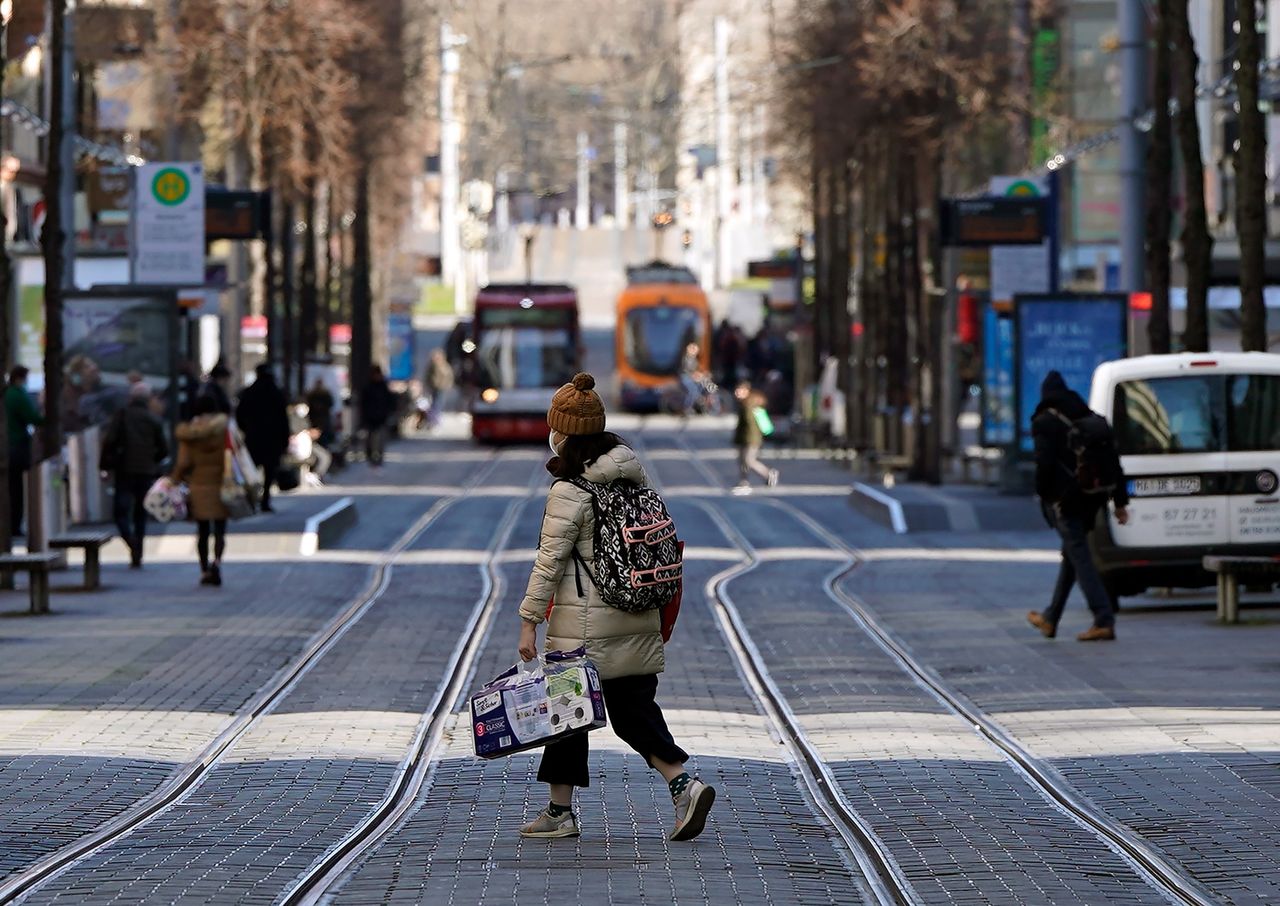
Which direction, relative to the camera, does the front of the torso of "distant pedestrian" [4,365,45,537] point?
to the viewer's right

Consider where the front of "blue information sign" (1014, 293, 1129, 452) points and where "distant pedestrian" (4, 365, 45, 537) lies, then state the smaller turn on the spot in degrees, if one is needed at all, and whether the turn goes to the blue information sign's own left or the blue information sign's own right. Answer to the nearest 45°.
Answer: approximately 45° to the blue information sign's own right

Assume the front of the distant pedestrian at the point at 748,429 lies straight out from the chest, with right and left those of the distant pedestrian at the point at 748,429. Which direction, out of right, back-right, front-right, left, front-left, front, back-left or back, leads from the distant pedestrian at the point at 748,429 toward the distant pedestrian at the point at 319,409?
front-right

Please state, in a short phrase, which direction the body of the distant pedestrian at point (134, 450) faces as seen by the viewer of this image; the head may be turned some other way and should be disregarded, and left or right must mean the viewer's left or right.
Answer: facing away from the viewer

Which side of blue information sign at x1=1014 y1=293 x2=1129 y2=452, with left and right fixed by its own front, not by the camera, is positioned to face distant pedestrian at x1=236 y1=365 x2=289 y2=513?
right

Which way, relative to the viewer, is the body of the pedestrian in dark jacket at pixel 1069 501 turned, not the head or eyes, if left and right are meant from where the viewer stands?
facing to the left of the viewer
